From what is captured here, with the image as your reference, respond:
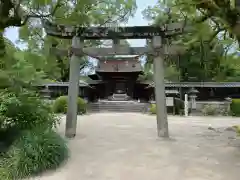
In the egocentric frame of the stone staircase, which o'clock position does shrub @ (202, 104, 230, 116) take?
The shrub is roughly at 10 o'clock from the stone staircase.

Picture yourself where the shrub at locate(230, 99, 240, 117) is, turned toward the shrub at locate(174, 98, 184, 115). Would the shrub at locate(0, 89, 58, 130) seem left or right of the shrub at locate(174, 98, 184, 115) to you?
left

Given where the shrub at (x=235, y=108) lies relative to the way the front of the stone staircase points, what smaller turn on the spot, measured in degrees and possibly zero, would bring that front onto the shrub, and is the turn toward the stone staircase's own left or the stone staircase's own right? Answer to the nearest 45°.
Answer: approximately 45° to the stone staircase's own left

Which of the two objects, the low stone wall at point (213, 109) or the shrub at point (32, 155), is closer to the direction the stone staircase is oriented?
the shrub

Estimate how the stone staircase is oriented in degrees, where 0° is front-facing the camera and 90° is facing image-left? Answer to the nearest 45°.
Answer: approximately 0°

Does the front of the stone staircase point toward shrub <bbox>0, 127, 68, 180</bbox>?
yes

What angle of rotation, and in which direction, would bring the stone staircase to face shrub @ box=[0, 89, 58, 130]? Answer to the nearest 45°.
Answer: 0° — it already faces it

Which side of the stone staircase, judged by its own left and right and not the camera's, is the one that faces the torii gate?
front
